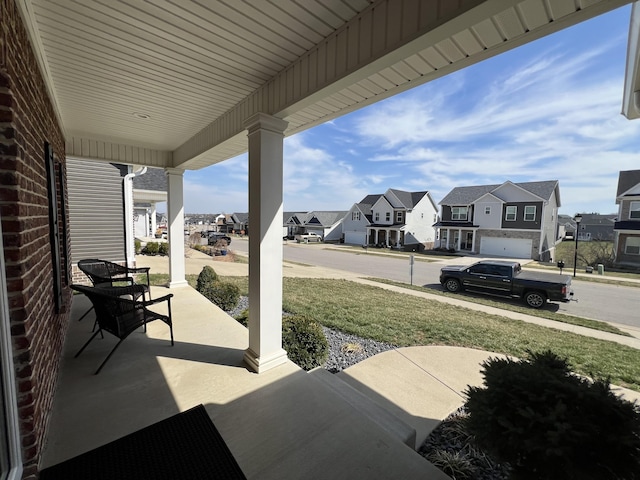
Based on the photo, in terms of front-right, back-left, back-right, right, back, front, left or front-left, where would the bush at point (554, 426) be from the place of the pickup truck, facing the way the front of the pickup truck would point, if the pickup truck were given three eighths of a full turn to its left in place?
front

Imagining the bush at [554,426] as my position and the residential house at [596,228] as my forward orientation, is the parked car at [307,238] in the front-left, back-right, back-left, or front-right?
front-left

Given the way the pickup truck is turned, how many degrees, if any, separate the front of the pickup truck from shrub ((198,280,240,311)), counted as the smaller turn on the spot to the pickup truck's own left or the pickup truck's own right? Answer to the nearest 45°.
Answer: approximately 90° to the pickup truck's own left

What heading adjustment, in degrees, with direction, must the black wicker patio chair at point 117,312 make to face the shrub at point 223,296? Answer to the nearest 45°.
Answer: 0° — it already faces it

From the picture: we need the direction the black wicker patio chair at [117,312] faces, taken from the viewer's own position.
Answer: facing away from the viewer and to the right of the viewer

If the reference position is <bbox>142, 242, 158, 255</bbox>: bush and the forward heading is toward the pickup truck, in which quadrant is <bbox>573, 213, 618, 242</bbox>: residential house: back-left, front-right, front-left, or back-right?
front-left

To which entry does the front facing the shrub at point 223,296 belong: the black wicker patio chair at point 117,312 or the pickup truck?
the black wicker patio chair

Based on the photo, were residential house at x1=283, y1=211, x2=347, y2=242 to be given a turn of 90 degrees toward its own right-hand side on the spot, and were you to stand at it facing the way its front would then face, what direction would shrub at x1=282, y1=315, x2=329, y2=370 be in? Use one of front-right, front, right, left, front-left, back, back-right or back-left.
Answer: back-left

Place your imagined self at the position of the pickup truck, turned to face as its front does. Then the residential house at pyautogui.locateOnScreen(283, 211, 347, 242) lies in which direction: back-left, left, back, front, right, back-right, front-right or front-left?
front

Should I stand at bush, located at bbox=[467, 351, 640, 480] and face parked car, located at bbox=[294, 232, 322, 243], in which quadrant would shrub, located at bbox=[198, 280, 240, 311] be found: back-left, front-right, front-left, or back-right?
front-left

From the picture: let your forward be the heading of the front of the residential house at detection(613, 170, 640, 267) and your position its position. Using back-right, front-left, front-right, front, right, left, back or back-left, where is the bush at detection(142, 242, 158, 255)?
front-right
